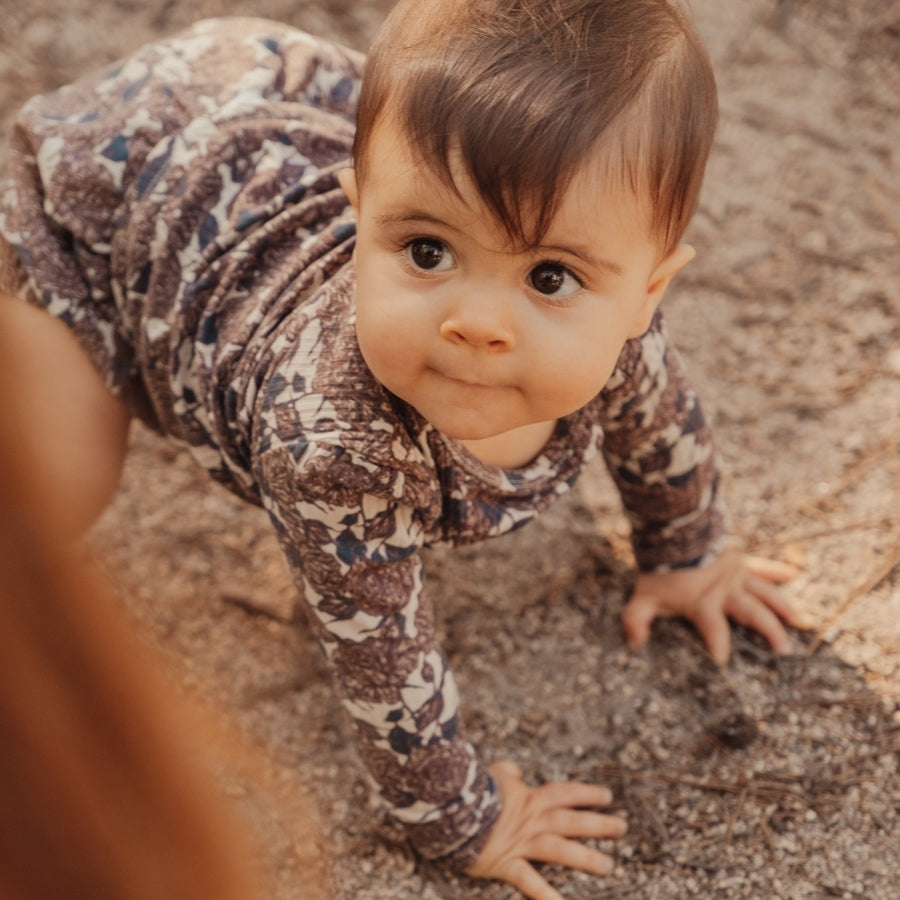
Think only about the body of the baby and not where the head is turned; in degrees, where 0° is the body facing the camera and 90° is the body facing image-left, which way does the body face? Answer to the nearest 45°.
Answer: approximately 315°
